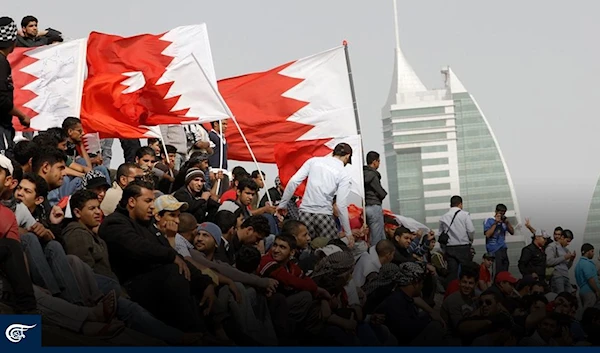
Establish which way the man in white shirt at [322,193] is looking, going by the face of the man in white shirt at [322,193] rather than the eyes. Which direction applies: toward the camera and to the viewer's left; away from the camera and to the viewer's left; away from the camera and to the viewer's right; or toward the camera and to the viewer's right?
away from the camera and to the viewer's right

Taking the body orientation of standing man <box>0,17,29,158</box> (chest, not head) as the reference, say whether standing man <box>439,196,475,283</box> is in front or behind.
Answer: in front

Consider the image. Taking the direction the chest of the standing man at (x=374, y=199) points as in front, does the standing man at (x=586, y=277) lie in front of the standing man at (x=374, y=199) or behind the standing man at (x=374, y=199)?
in front

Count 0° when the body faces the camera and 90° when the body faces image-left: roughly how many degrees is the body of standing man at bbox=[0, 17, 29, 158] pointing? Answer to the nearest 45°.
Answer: approximately 270°
